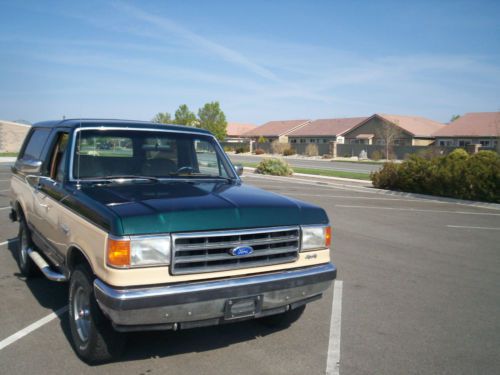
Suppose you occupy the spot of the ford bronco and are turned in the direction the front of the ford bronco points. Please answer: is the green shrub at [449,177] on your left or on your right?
on your left

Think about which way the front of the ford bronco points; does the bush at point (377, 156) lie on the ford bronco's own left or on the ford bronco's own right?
on the ford bronco's own left

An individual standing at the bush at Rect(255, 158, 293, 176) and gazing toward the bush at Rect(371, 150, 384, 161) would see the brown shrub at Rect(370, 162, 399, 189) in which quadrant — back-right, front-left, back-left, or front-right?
back-right

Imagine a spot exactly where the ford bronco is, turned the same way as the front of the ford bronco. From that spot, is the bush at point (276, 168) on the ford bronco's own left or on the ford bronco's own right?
on the ford bronco's own left

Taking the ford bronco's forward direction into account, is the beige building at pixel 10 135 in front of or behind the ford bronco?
behind

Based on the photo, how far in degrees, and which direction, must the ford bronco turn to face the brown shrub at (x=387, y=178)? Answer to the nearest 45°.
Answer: approximately 90° to its left

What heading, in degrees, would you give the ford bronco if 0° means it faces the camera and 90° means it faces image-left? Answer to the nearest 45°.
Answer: approximately 315°
